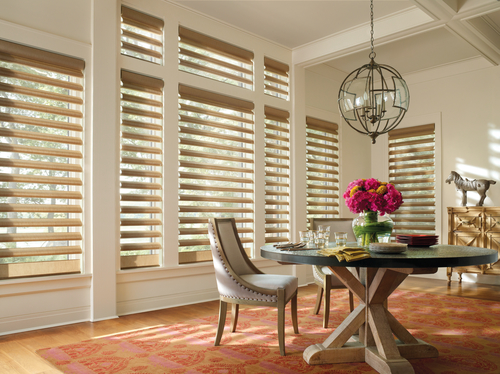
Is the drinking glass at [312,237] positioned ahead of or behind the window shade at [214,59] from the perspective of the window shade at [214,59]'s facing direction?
ahead

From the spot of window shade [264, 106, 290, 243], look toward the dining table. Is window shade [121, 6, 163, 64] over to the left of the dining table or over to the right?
right

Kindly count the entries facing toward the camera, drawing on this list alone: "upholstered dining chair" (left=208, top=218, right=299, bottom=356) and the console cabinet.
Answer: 1

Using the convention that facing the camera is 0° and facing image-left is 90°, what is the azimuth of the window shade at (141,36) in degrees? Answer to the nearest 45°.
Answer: approximately 315°

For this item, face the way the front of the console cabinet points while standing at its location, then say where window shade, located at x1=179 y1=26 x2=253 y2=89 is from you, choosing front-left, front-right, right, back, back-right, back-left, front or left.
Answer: front-right

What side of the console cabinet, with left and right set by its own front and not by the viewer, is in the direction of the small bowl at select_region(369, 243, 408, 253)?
front

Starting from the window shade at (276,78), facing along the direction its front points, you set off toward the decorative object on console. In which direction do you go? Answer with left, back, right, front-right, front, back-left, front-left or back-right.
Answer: front-left

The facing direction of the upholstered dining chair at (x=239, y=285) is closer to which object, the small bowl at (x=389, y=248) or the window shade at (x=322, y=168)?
the small bowl

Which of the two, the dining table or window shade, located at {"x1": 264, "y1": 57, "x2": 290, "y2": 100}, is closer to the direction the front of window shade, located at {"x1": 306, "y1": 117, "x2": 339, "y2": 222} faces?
the dining table

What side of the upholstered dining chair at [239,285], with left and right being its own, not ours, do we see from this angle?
right

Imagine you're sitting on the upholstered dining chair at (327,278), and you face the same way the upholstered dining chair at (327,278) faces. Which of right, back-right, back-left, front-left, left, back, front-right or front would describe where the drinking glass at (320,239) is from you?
front-right

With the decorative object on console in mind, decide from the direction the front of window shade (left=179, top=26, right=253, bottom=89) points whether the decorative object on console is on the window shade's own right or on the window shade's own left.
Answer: on the window shade's own left
